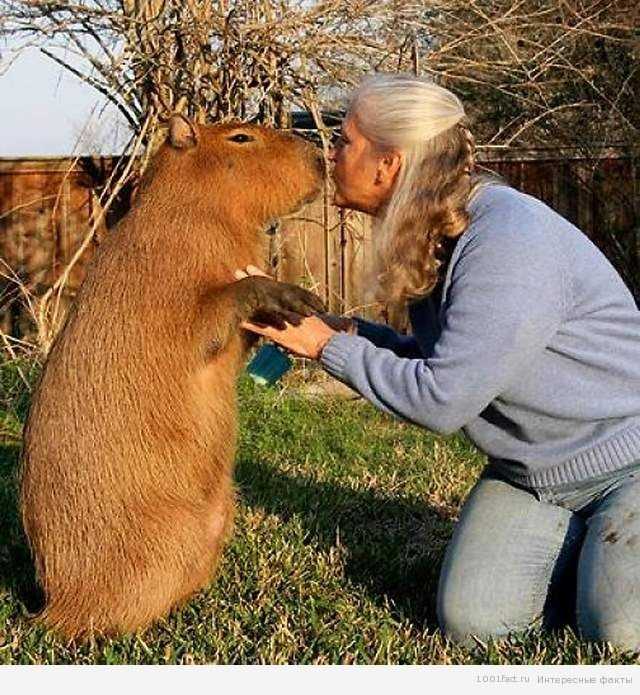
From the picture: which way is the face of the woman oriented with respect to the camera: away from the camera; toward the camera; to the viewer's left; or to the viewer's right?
to the viewer's left

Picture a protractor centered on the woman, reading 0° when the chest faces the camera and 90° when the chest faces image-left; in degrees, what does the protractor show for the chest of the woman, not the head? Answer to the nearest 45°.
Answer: approximately 90°

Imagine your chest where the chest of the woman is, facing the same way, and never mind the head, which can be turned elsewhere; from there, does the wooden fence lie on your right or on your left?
on your right

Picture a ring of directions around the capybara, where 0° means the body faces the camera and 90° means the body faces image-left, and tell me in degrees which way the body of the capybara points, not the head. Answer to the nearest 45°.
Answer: approximately 270°
